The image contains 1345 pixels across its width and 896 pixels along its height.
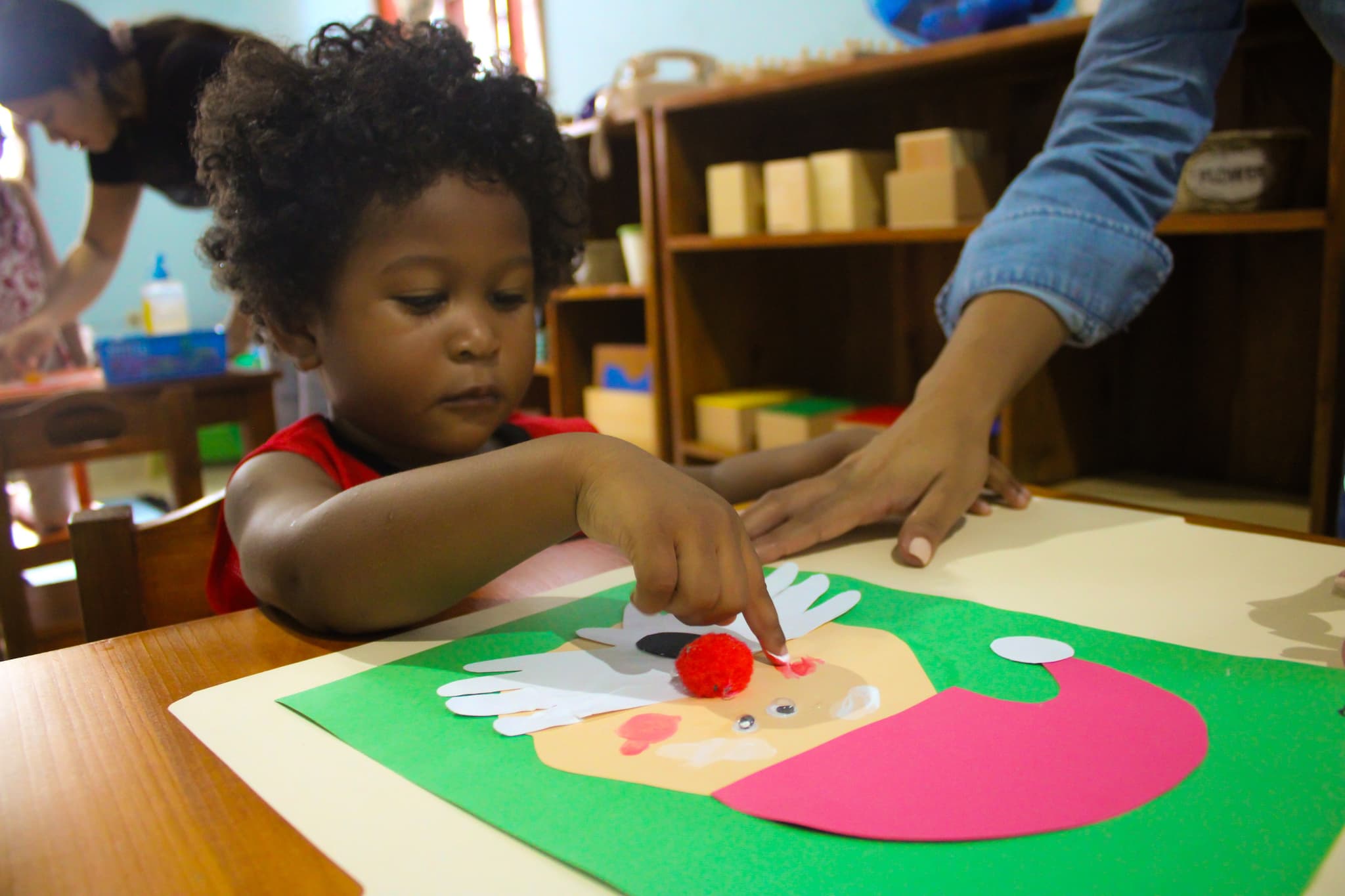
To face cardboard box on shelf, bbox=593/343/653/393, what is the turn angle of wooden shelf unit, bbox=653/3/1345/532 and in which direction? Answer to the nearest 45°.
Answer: approximately 90° to its right

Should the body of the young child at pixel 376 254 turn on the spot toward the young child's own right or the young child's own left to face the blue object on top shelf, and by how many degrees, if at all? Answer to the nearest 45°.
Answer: approximately 90° to the young child's own left

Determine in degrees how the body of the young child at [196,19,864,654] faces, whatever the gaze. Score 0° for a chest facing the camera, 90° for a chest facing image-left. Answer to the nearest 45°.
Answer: approximately 315°

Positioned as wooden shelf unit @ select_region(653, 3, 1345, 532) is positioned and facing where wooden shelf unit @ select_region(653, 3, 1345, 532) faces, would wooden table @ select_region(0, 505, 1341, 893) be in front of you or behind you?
in front

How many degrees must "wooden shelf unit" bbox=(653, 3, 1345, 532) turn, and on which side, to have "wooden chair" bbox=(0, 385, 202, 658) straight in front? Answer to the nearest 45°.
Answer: approximately 45° to its right

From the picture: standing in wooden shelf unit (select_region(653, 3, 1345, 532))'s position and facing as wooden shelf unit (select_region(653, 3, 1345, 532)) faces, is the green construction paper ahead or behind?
ahead

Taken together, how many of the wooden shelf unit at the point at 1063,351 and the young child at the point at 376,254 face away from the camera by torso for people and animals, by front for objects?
0

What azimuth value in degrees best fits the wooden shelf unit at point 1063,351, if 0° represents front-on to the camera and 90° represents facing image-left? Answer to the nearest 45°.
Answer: approximately 45°
